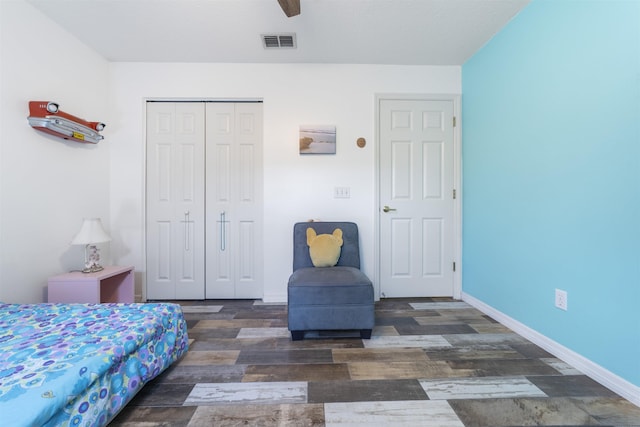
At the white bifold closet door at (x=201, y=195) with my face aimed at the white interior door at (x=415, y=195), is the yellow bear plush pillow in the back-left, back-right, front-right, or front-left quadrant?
front-right

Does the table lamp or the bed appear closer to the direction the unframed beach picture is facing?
the bed

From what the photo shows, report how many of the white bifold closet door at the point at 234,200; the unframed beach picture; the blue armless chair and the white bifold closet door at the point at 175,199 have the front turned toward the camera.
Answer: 4

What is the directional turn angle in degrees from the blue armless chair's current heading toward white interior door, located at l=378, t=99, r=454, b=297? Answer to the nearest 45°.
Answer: approximately 135° to its left

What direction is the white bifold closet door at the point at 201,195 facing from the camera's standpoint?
toward the camera

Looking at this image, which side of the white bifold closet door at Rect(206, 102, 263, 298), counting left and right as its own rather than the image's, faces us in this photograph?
front

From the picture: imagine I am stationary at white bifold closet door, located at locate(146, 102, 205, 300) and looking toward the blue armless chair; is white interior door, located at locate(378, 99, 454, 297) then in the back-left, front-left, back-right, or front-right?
front-left

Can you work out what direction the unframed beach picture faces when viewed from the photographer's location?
facing the viewer

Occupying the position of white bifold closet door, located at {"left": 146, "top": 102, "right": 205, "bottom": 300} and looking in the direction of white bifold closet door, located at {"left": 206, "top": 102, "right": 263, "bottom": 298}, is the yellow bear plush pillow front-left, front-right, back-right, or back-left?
front-right

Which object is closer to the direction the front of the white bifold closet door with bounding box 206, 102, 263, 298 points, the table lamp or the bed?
the bed

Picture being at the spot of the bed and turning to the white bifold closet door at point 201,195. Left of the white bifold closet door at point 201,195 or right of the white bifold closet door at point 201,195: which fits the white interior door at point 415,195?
right

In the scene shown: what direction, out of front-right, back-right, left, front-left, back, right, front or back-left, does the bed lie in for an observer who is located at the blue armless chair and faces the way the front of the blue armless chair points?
front-right
